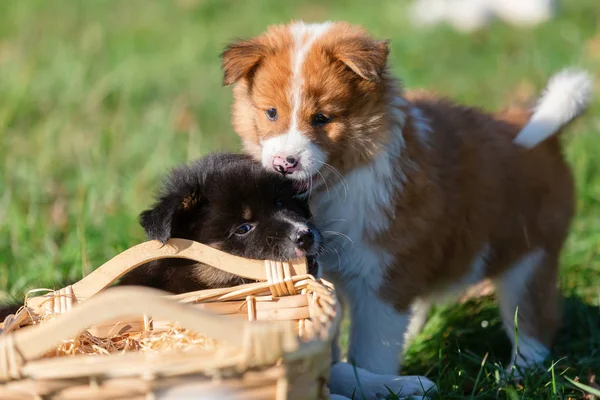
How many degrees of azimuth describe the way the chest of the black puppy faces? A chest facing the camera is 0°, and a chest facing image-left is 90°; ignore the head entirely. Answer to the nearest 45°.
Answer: approximately 315°

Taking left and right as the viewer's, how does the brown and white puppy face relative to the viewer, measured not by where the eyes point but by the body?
facing the viewer and to the left of the viewer

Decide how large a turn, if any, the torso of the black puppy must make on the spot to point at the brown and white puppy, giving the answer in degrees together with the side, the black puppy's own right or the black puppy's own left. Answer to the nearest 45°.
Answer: approximately 45° to the black puppy's own left

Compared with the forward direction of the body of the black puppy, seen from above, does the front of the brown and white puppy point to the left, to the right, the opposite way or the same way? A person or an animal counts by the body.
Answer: to the right

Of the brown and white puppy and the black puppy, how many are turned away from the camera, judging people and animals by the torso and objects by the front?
0

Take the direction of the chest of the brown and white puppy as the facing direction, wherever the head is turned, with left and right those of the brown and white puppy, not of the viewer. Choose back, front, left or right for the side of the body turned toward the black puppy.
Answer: front
